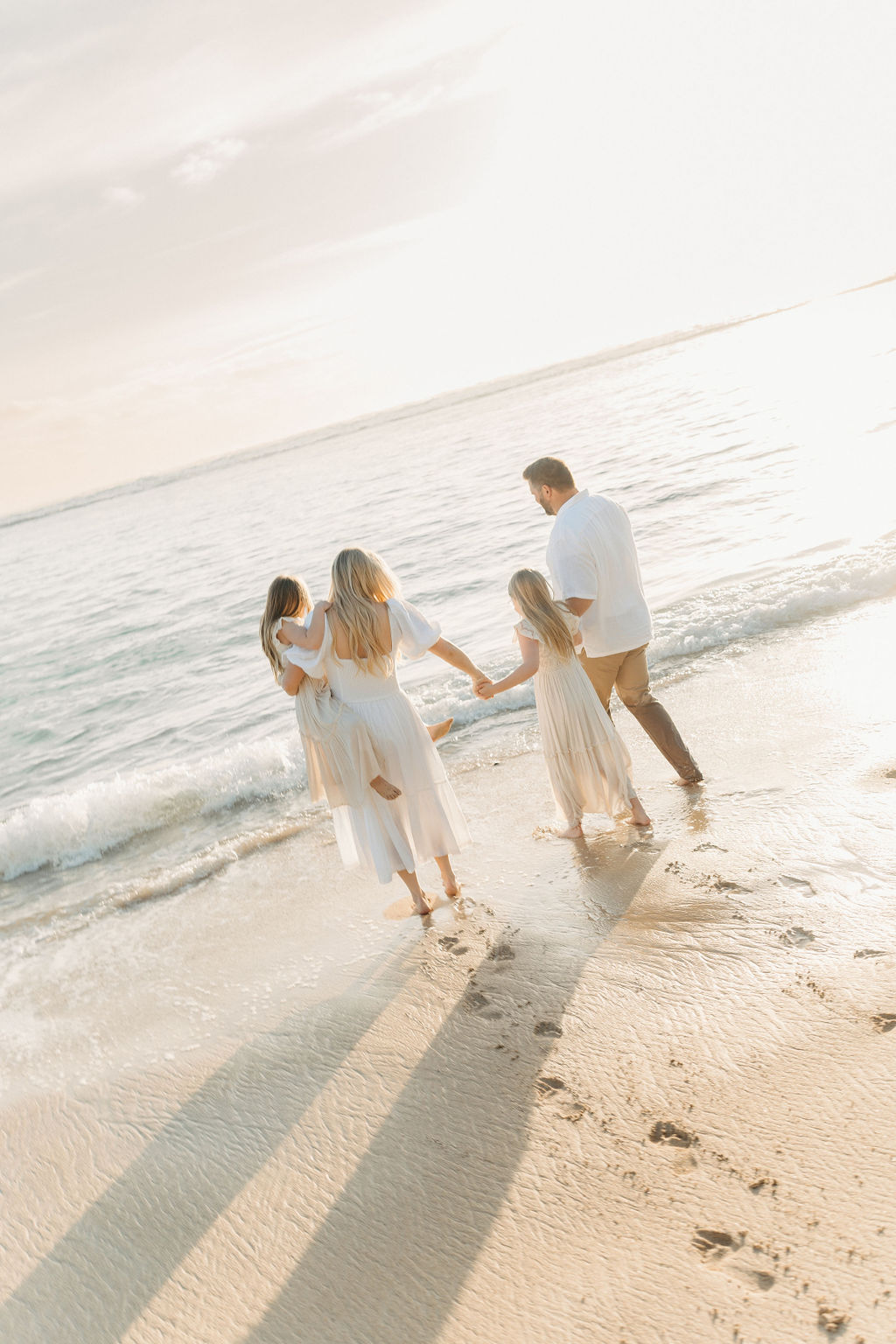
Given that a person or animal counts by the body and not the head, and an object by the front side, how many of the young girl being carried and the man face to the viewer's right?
1

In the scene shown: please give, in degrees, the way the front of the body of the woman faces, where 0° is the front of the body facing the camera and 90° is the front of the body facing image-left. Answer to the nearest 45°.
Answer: approximately 180°

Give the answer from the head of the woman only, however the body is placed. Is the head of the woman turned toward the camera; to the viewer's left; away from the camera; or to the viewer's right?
away from the camera

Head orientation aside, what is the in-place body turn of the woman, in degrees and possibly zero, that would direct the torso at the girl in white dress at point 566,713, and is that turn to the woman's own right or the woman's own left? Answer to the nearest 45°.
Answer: approximately 90° to the woman's own right

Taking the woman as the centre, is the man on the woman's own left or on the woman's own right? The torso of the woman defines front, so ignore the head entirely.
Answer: on the woman's own right

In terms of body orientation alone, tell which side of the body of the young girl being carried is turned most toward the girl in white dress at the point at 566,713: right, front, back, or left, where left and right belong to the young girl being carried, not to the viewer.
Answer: front

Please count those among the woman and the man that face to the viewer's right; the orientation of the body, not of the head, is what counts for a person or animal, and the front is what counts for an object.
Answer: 0

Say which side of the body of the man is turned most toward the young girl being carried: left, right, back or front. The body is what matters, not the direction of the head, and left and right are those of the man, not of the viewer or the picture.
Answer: left

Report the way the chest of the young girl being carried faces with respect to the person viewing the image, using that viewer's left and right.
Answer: facing to the right of the viewer

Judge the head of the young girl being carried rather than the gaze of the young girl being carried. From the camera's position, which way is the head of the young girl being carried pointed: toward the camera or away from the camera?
away from the camera
